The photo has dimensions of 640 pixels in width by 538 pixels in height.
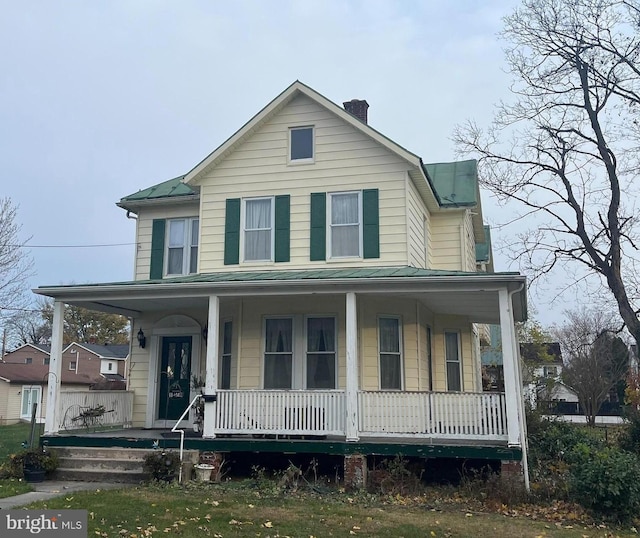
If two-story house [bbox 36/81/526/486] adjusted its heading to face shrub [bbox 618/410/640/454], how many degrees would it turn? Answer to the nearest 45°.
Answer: approximately 90° to its left

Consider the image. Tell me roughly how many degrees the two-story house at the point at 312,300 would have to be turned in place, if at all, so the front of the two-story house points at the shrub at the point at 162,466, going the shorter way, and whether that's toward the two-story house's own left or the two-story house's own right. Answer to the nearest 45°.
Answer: approximately 45° to the two-story house's own right

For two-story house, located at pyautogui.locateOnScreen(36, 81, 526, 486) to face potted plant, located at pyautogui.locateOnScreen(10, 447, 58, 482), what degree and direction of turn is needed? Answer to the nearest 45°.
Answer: approximately 90° to its right

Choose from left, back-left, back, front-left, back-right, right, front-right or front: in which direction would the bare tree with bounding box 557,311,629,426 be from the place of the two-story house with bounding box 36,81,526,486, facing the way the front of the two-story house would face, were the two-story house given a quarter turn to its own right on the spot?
back-right

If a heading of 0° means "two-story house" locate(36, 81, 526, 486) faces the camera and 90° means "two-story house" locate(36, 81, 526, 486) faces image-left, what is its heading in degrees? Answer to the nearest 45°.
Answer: approximately 0°

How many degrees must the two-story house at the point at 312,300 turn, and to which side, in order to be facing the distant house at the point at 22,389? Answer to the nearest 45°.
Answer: approximately 135° to its right

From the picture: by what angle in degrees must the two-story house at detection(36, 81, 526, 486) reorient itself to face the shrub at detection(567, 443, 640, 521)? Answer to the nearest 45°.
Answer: approximately 45° to its left

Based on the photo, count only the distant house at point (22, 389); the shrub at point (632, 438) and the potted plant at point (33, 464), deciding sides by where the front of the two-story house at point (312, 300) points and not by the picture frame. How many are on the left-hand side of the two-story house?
1
